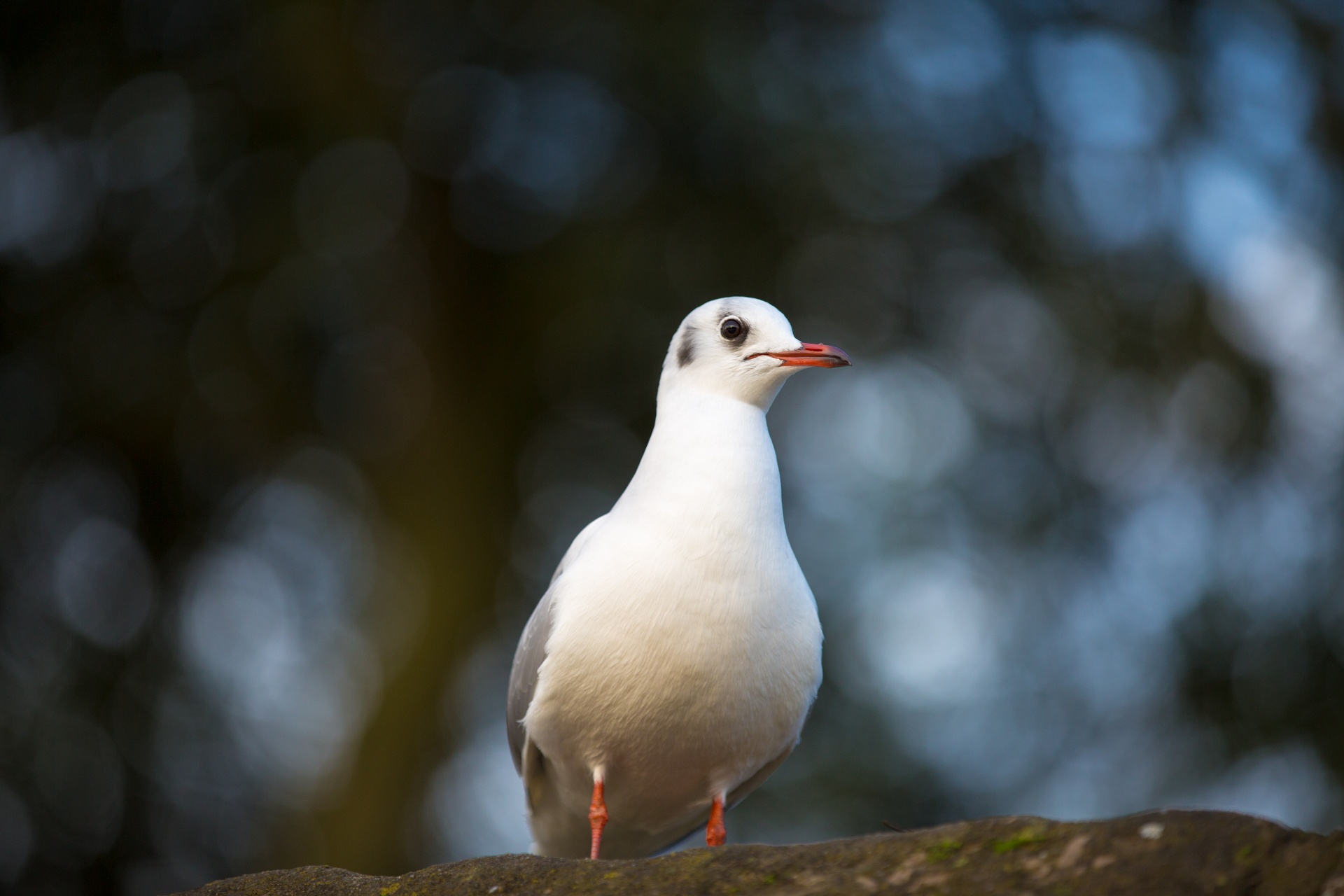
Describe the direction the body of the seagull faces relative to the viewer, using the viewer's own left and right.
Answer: facing the viewer and to the right of the viewer
